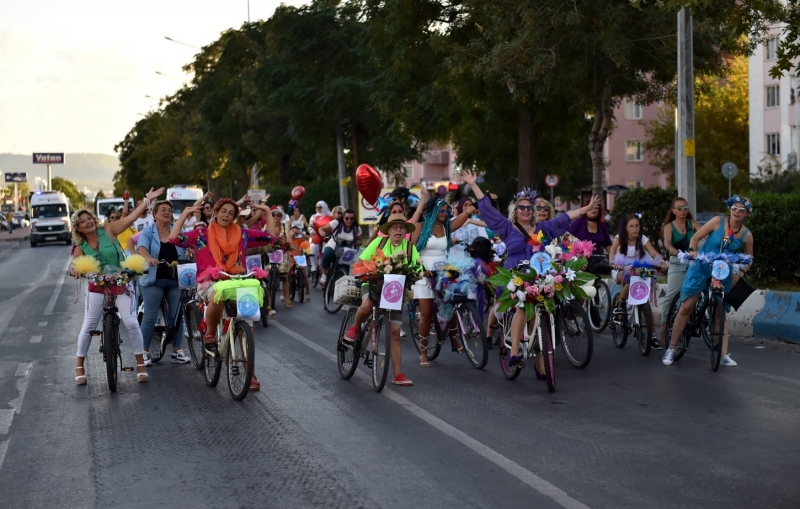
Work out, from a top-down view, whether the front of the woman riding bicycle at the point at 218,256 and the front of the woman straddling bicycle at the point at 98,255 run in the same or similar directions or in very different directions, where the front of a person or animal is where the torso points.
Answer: same or similar directions

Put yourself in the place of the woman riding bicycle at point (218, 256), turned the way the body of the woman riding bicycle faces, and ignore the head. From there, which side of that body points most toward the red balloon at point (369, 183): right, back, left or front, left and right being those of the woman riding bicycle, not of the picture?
back

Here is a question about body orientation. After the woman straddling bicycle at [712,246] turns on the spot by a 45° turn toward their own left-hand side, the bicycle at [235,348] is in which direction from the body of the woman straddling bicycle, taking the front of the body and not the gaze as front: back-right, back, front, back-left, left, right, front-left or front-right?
right

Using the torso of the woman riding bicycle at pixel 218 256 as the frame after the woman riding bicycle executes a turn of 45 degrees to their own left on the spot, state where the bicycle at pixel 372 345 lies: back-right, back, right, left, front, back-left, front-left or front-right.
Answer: front-left

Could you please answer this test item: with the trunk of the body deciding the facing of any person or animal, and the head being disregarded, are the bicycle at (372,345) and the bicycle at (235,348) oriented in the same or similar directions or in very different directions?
same or similar directions

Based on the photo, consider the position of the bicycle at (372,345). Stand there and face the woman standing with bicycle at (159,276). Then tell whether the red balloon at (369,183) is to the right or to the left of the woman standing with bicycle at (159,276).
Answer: right

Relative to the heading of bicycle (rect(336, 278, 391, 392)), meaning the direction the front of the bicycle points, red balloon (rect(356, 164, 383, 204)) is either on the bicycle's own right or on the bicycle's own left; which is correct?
on the bicycle's own left

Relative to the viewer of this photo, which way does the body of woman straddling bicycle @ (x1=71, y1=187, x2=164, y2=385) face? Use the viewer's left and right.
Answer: facing the viewer

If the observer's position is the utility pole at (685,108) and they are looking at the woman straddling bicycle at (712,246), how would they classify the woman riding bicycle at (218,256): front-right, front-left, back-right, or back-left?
front-right

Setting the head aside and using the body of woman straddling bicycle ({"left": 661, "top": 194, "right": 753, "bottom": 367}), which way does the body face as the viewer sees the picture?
toward the camera

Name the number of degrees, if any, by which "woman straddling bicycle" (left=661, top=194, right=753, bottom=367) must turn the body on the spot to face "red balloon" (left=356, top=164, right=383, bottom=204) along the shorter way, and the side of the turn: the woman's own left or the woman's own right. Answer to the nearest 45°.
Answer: approximately 135° to the woman's own right

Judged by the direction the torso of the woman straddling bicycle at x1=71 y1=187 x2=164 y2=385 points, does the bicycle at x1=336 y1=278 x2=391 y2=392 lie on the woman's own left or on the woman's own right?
on the woman's own left

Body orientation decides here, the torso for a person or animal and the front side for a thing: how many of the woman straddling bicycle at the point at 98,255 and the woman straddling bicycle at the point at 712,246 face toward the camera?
2
